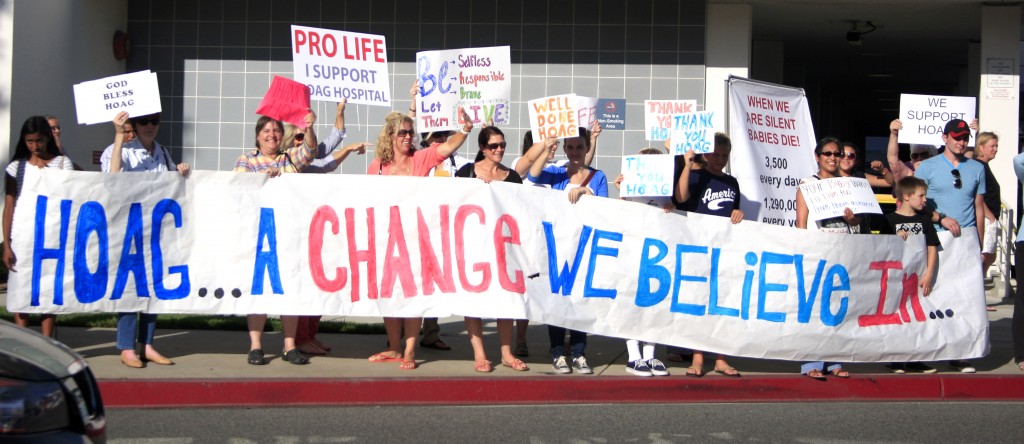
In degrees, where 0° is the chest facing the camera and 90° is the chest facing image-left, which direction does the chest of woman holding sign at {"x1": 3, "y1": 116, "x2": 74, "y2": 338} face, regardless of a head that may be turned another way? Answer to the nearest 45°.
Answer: approximately 0°

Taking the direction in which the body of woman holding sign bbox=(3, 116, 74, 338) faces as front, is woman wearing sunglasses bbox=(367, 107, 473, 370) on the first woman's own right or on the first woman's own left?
on the first woman's own left

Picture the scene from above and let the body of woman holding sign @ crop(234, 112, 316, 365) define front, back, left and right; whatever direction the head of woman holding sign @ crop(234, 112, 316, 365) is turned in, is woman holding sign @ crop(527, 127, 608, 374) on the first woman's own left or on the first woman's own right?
on the first woman's own left

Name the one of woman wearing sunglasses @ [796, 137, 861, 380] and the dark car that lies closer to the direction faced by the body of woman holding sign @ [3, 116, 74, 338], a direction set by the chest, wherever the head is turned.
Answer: the dark car

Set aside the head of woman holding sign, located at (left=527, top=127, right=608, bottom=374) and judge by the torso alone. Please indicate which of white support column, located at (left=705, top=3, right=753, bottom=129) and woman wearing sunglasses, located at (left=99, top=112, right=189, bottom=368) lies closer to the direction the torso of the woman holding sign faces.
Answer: the woman wearing sunglasses
